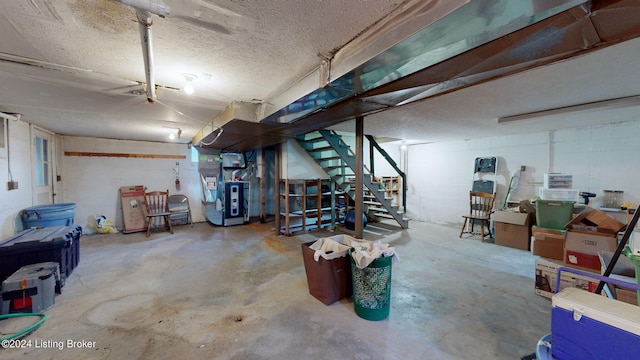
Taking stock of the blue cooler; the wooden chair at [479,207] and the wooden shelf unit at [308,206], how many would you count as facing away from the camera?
0

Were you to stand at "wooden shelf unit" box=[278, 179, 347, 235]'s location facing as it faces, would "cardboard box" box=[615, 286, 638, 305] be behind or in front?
in front

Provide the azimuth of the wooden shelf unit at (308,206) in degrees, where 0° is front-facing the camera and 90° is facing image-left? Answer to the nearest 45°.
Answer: approximately 315°

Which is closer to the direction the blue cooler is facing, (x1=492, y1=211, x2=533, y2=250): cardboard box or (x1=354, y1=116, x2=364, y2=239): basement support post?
the basement support post

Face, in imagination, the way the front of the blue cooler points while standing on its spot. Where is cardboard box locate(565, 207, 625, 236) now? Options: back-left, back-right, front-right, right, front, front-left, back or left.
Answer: back-right

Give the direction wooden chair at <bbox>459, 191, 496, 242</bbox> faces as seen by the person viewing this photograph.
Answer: facing the viewer and to the left of the viewer

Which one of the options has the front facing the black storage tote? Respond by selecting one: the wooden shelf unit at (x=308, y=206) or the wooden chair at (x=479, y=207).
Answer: the wooden chair

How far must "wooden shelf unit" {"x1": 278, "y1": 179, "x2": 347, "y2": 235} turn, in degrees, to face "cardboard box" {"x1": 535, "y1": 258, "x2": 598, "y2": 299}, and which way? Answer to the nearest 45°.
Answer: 0° — it already faces it

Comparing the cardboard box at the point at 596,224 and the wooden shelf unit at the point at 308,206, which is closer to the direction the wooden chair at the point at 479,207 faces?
the wooden shelf unit

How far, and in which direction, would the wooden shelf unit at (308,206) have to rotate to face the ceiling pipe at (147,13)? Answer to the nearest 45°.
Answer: approximately 45° to its right

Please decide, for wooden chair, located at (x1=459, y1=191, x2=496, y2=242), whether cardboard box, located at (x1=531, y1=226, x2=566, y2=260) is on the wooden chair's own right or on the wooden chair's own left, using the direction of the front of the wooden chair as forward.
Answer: on the wooden chair's own left

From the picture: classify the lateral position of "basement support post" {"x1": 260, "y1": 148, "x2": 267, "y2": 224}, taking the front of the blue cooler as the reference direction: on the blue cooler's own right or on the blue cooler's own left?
on the blue cooler's own right

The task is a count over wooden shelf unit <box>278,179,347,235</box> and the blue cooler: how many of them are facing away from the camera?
0

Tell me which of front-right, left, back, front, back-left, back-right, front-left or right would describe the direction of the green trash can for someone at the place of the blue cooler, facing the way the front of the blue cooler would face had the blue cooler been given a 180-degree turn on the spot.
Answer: back-left

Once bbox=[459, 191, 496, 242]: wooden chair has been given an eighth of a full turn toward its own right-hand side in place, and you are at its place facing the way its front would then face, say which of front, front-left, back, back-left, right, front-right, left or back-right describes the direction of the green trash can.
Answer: left
